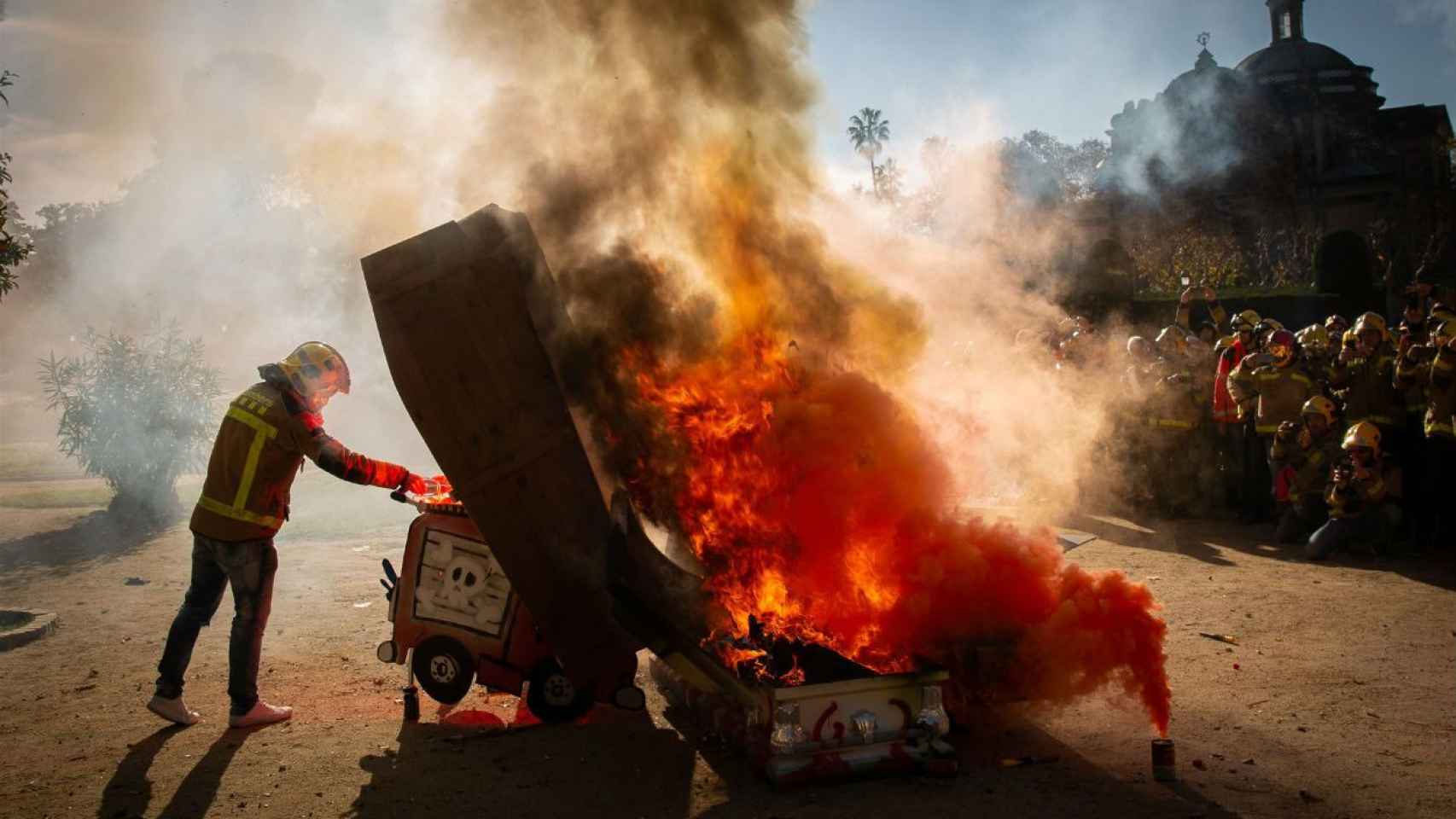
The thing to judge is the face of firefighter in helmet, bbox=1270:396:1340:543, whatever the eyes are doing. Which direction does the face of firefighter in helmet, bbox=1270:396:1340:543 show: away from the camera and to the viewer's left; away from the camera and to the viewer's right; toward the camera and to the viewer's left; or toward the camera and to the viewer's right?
toward the camera and to the viewer's left

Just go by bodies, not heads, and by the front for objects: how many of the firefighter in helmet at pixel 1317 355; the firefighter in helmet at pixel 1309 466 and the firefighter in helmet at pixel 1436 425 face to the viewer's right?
0

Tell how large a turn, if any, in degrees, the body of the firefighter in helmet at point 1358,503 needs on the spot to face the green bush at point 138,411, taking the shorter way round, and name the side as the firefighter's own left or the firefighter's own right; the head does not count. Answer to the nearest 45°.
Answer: approximately 45° to the firefighter's own right

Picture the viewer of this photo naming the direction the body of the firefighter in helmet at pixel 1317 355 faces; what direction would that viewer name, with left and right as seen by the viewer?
facing the viewer and to the left of the viewer

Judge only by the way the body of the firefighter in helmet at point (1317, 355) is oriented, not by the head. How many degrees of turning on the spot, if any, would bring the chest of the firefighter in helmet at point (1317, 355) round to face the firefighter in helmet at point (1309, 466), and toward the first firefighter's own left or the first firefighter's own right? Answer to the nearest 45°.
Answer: approximately 45° to the first firefighter's own left

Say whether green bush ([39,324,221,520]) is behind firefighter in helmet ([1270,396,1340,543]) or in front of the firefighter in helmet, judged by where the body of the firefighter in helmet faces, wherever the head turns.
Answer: in front

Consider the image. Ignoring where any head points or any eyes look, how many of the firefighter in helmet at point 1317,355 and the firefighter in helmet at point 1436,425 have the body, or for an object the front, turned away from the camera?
0

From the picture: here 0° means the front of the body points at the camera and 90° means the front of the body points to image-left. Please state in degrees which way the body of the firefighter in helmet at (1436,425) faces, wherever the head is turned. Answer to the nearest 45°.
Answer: approximately 45°

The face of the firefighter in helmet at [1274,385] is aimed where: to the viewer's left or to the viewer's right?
to the viewer's left
